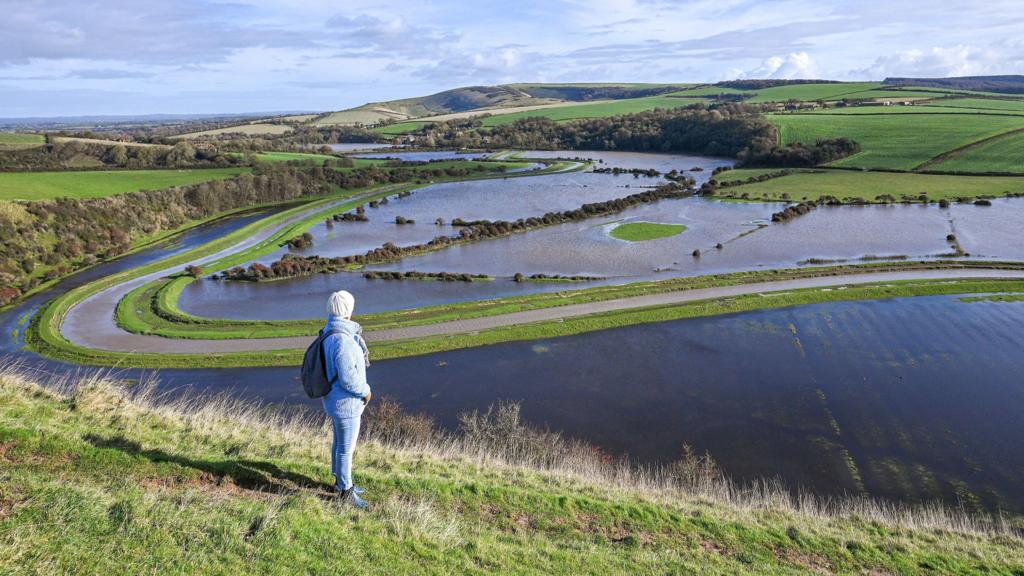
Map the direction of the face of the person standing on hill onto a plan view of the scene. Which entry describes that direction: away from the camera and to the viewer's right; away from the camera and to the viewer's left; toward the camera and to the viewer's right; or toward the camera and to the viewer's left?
away from the camera and to the viewer's right

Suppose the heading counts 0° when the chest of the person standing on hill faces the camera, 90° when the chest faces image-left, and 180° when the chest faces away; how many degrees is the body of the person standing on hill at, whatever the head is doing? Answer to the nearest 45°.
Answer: approximately 270°
